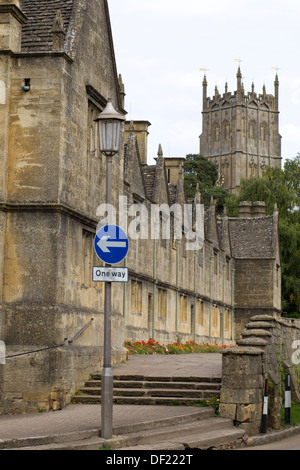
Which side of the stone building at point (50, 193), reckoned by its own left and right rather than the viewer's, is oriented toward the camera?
right

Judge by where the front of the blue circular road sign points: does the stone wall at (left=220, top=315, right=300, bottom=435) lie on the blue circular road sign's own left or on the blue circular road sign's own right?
on the blue circular road sign's own left

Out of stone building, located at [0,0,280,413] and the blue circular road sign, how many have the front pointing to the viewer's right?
1

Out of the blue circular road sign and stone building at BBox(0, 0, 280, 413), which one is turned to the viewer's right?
the stone building

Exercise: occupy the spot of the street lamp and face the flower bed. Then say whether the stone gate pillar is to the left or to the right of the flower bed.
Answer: right

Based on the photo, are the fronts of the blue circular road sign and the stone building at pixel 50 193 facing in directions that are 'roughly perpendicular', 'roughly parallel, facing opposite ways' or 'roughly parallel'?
roughly perpendicular

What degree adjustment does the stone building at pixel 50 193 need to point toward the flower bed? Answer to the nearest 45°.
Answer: approximately 90° to its left

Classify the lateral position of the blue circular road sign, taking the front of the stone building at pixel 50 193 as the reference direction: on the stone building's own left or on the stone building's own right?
on the stone building's own right

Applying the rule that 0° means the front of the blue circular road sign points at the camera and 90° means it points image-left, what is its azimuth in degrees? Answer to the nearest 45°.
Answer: approximately 0°

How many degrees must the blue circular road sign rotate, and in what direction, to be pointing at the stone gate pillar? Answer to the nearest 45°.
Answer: approximately 135° to its left

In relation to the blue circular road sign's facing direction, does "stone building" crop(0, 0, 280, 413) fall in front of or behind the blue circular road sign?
behind
